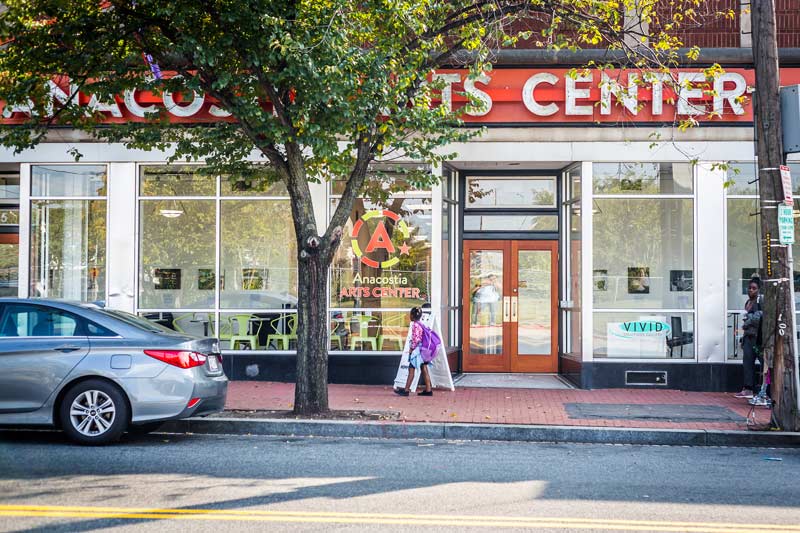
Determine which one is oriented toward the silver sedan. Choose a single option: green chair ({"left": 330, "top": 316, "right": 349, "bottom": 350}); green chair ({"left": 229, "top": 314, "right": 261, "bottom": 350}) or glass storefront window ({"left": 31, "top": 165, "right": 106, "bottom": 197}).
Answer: the glass storefront window

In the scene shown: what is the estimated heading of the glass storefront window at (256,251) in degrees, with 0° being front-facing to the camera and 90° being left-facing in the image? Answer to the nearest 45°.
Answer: approximately 0°

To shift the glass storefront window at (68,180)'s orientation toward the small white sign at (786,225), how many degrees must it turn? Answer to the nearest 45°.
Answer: approximately 45° to its left

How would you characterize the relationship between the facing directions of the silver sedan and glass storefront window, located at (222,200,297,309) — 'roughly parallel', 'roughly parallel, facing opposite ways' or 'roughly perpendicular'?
roughly perpendicular
